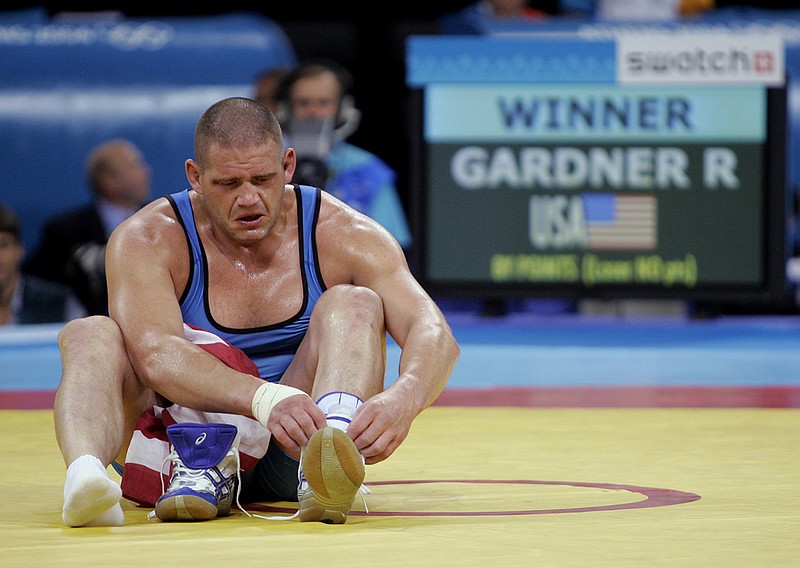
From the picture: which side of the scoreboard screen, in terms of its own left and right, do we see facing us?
front

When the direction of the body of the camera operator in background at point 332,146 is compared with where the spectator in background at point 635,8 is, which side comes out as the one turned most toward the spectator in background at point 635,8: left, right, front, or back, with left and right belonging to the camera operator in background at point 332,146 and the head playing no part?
back

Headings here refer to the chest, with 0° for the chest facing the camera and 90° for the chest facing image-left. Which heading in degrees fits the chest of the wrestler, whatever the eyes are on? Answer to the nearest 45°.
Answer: approximately 0°

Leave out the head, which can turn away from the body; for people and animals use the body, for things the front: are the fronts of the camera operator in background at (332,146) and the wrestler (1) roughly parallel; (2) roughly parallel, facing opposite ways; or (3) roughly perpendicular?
roughly parallel

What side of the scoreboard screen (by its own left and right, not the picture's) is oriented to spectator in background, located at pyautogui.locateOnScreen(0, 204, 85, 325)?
right

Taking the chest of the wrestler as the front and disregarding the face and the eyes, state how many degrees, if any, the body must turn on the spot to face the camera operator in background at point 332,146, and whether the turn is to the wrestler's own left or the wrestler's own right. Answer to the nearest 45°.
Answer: approximately 180°

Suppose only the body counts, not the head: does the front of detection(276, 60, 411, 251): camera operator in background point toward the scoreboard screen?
no

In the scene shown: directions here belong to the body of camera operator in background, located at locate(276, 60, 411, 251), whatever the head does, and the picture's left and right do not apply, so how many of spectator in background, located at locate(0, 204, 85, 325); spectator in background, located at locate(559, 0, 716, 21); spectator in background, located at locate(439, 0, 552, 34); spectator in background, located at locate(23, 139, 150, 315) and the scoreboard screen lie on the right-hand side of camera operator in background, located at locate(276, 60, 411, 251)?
2

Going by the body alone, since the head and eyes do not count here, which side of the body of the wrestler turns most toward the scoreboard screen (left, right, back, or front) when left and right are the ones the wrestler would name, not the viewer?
back

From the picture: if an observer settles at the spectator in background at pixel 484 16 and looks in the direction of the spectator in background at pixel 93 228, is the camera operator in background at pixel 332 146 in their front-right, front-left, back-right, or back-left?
front-left

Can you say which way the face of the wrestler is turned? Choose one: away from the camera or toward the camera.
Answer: toward the camera

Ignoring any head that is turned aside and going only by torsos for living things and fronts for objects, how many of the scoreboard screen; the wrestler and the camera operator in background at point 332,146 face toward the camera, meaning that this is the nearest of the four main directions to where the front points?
3

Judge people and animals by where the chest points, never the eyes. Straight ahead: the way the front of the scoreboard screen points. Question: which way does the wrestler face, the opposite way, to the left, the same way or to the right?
the same way

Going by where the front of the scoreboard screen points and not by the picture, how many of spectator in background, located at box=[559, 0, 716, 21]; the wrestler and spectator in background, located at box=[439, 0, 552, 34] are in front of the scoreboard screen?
1

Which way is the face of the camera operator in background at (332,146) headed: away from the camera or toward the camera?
toward the camera

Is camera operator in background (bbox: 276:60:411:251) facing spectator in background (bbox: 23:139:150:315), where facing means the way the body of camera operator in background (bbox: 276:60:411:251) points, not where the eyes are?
no
